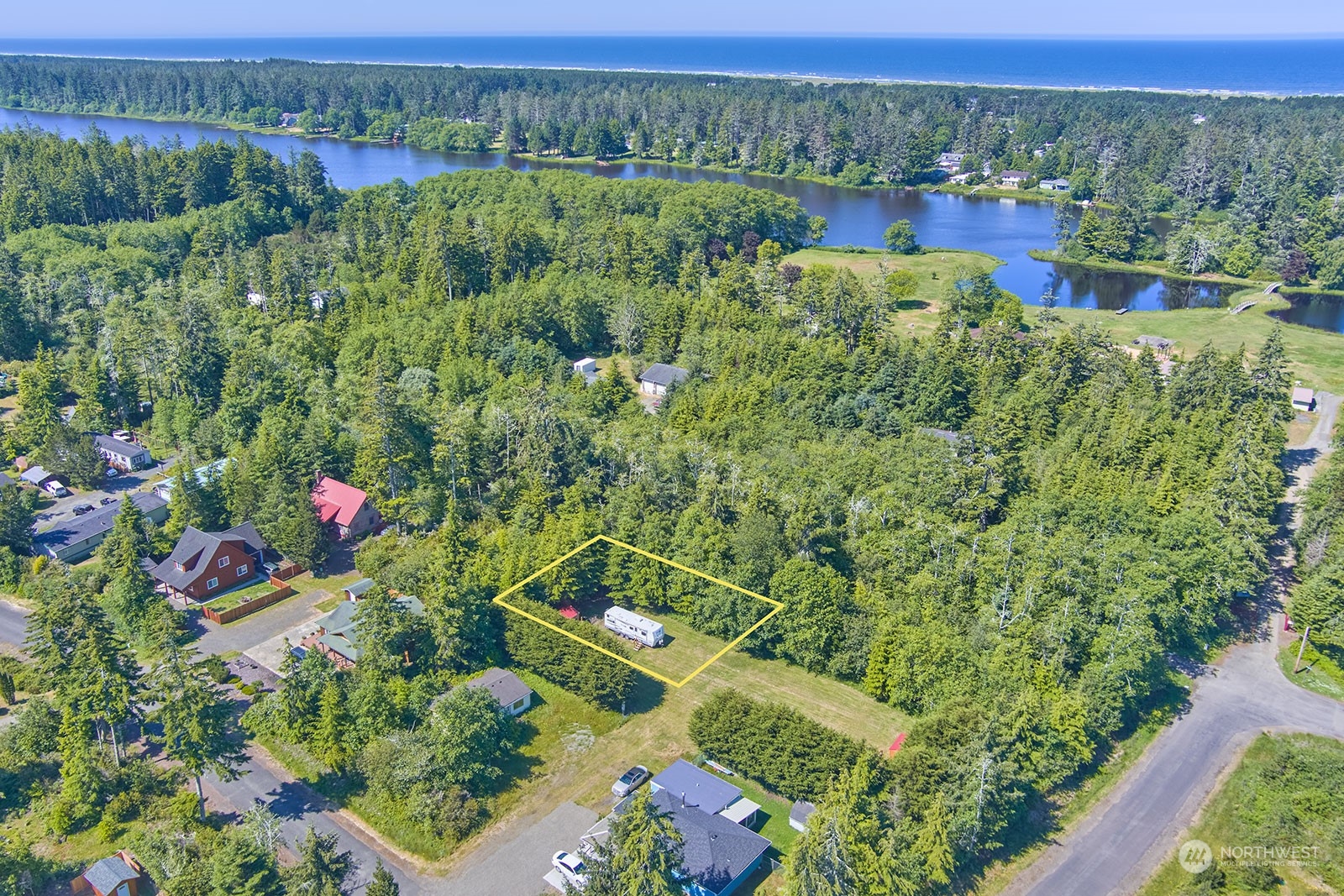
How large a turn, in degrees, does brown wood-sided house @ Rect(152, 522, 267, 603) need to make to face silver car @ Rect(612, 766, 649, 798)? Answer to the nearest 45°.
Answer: approximately 90° to its left

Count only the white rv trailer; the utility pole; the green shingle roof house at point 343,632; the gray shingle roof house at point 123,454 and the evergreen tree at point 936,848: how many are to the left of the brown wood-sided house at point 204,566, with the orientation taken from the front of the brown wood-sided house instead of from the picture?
4

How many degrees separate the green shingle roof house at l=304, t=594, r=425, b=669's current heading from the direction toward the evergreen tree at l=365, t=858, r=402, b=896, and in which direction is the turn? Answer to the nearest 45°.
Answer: approximately 45° to its left

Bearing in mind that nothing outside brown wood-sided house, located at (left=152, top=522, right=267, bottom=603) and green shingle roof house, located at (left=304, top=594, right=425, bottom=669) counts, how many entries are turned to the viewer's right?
0

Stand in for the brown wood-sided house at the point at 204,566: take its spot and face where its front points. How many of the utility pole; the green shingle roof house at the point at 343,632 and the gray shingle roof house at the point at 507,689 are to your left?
3

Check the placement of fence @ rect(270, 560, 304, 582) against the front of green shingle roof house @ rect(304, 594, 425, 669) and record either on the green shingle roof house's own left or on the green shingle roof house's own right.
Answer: on the green shingle roof house's own right

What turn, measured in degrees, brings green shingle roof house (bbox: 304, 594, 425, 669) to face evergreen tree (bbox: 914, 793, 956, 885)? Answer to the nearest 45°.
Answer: approximately 90° to its left

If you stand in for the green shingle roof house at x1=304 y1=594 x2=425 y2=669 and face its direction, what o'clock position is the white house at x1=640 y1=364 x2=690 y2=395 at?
The white house is roughly at 6 o'clock from the green shingle roof house.

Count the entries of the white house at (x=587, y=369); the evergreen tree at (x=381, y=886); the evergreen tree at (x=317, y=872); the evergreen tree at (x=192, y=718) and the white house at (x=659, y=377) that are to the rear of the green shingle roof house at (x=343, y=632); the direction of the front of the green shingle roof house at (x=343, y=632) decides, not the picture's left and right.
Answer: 2

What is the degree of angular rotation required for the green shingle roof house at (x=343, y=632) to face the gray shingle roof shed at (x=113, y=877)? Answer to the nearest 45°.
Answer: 0° — it already faces it

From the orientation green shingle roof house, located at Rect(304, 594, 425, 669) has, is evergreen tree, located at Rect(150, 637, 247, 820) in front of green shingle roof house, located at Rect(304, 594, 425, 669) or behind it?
in front

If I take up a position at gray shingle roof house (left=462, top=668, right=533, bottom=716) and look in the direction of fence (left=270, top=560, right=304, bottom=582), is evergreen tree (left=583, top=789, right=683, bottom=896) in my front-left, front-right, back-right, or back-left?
back-left

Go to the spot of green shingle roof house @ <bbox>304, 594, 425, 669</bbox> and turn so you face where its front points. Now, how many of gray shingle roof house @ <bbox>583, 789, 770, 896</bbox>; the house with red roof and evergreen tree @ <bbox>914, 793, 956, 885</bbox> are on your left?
2

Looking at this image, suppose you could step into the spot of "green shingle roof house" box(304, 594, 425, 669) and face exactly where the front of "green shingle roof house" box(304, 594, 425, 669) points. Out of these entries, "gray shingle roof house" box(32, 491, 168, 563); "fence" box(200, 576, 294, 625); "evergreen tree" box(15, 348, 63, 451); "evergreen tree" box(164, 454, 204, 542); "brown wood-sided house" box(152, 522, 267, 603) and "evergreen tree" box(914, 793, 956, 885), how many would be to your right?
5

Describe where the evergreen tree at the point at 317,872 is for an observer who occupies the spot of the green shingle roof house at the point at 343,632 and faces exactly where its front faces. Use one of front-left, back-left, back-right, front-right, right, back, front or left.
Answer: front-left

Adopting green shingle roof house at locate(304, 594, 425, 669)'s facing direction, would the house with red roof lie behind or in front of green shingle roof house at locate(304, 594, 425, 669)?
behind

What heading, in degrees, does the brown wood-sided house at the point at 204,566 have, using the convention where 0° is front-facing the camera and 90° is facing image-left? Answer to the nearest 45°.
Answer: approximately 45°
